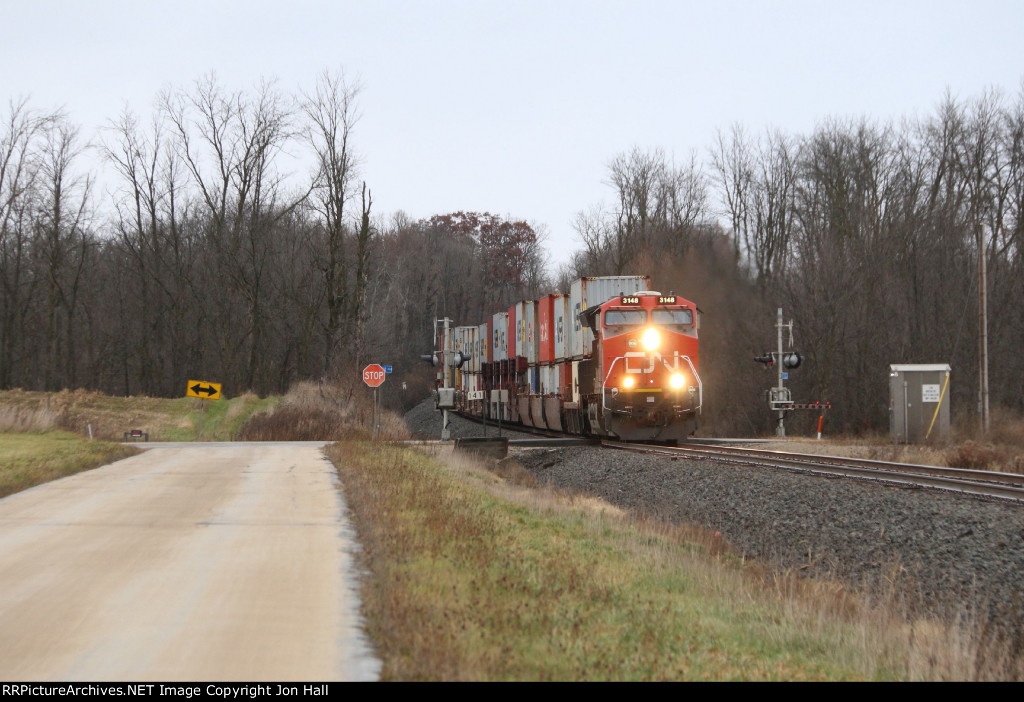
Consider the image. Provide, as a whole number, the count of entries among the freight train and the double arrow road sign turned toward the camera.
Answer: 2

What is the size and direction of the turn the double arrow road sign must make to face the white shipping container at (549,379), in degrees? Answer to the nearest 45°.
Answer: approximately 90° to its left

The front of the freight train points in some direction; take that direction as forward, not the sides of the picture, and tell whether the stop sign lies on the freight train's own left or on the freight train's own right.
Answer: on the freight train's own right

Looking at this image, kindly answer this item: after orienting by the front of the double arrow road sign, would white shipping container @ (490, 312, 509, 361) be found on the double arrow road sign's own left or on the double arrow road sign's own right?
on the double arrow road sign's own left

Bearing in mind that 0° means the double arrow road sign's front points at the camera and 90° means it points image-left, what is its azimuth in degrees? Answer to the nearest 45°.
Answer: approximately 0°
